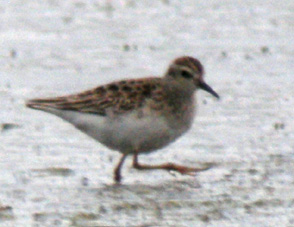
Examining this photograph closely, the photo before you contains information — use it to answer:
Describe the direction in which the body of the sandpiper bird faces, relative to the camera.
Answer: to the viewer's right
